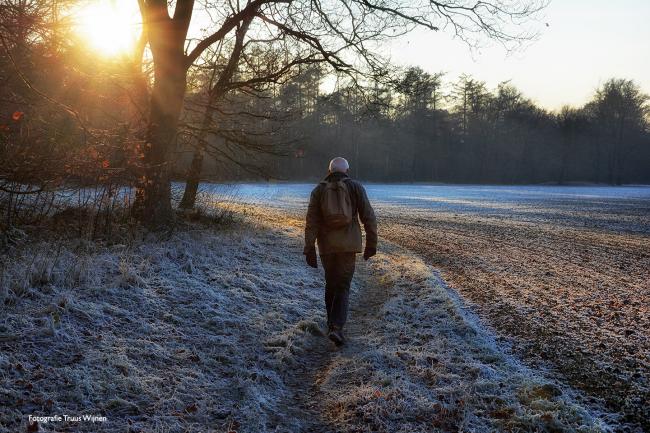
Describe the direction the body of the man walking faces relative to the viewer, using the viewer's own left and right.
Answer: facing away from the viewer
